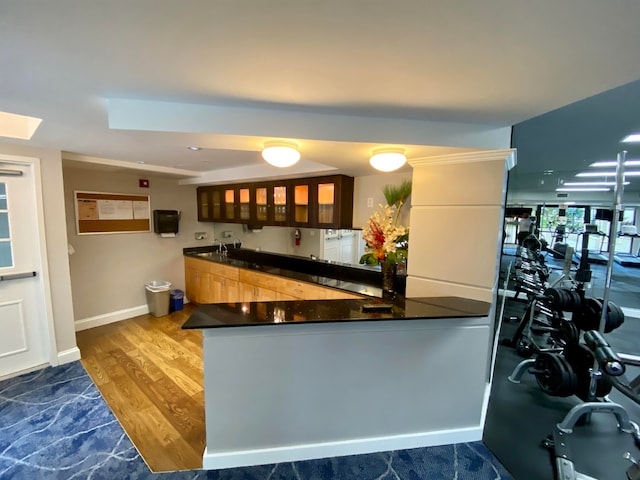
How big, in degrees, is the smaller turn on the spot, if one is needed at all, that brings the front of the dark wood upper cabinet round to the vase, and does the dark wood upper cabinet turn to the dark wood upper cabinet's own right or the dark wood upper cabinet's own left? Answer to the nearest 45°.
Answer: approximately 90° to the dark wood upper cabinet's own left

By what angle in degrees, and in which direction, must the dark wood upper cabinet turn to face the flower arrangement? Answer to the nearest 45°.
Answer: approximately 90° to its left

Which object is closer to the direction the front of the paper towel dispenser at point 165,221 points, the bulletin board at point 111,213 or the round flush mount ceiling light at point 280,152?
the round flush mount ceiling light

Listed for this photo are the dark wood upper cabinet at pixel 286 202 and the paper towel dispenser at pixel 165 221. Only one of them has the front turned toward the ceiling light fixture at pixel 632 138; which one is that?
the paper towel dispenser

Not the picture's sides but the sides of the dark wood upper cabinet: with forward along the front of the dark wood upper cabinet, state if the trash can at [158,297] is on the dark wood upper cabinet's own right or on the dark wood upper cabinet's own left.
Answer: on the dark wood upper cabinet's own right

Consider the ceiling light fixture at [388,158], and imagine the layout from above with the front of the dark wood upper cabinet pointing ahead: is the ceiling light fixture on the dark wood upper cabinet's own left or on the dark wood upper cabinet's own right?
on the dark wood upper cabinet's own left

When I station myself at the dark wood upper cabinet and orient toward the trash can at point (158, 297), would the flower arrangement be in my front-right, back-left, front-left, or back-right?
back-left

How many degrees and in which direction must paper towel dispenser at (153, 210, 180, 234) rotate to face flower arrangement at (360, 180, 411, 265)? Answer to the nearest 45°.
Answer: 0° — it already faces it

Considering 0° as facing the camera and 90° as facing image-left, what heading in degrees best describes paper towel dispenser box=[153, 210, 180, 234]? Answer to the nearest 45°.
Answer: approximately 315°

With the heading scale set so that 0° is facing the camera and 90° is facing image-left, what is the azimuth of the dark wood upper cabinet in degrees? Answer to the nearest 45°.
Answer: approximately 45°
